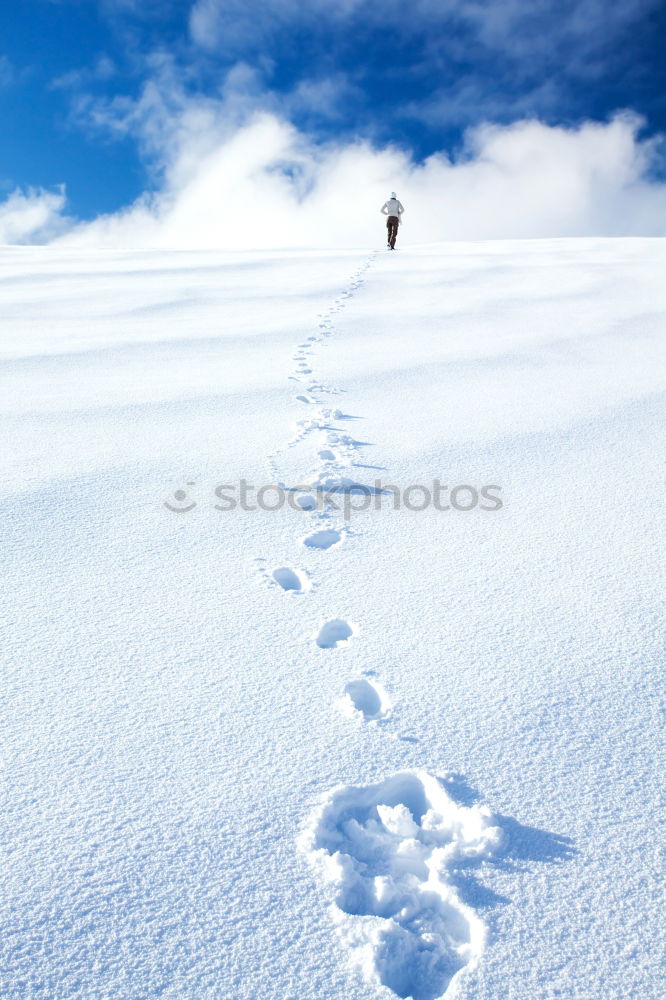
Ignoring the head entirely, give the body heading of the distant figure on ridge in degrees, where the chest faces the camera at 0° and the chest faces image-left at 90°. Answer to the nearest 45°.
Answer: approximately 180°
